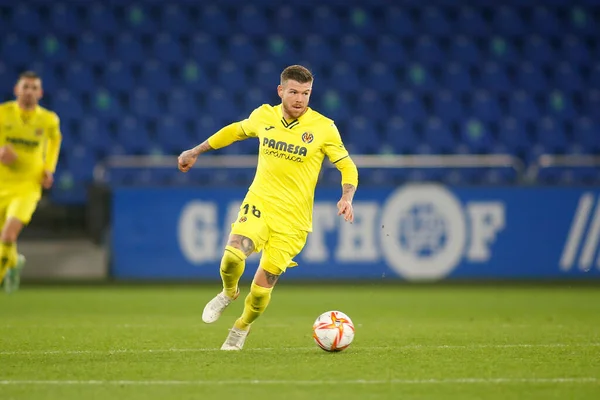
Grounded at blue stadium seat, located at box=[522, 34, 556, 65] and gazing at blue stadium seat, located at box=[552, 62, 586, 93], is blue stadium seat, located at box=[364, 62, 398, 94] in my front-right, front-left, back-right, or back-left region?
back-right

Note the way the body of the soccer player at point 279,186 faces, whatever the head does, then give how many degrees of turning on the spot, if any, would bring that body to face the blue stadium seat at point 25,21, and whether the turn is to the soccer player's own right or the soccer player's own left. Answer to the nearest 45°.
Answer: approximately 135° to the soccer player's own right

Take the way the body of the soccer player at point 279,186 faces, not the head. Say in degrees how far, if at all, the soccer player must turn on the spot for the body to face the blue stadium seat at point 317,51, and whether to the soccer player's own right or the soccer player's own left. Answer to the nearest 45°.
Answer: approximately 180°

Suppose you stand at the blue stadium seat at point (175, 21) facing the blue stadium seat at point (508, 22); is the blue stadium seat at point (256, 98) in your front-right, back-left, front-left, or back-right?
front-right

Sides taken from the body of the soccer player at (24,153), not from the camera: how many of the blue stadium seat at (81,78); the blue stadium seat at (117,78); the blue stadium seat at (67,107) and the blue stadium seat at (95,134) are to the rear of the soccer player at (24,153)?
4

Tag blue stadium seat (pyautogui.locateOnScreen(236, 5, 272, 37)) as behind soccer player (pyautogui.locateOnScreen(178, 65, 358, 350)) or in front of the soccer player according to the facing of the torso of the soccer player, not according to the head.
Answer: behind

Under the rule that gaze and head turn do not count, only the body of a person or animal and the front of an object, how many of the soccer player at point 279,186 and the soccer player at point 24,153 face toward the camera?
2

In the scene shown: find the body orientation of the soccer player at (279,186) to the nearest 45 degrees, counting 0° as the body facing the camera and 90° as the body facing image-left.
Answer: approximately 0°

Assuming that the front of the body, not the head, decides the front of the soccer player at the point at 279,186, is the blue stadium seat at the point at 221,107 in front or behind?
behind

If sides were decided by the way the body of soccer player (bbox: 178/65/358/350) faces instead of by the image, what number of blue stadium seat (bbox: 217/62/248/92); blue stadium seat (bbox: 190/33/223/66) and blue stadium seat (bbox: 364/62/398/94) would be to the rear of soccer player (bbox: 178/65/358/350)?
3

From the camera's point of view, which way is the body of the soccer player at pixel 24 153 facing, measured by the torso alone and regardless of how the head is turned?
toward the camera

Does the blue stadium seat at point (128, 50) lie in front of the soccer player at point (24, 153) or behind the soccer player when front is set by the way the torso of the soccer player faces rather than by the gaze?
behind

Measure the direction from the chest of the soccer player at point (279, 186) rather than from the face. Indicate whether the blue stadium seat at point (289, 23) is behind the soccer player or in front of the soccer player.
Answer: behind

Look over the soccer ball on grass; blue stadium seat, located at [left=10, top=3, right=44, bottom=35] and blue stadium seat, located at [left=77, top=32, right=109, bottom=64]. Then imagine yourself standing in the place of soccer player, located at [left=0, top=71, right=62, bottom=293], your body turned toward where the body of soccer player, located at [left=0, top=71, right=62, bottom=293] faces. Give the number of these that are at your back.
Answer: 2
